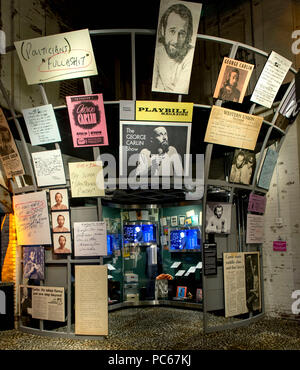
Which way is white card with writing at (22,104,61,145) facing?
toward the camera

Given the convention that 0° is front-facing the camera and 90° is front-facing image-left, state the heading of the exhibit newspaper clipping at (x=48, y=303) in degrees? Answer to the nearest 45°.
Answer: approximately 0°

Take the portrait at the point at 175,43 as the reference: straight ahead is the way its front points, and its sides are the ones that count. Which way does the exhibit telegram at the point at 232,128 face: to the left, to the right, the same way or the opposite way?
the same way

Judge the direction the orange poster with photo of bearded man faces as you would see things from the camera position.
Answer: facing the viewer

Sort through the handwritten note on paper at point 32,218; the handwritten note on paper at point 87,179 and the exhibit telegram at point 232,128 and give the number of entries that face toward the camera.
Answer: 3

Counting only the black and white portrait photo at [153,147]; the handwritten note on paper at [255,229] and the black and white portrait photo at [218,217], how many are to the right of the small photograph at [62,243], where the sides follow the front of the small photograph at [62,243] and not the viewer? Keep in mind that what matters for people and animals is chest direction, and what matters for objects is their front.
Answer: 0

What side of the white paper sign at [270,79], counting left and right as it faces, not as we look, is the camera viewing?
front

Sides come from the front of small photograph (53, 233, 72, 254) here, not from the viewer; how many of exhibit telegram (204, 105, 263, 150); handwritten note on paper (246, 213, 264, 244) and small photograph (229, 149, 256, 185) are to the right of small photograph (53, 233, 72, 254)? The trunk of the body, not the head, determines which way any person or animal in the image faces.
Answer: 0

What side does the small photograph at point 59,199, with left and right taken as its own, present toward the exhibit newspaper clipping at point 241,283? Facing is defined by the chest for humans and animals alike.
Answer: left

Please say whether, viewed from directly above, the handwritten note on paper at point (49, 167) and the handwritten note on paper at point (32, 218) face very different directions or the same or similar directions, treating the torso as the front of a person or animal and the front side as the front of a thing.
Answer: same or similar directions

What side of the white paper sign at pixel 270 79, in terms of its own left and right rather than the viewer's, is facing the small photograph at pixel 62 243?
right

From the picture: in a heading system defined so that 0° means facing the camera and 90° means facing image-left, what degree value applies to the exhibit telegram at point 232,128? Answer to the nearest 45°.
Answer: approximately 0°

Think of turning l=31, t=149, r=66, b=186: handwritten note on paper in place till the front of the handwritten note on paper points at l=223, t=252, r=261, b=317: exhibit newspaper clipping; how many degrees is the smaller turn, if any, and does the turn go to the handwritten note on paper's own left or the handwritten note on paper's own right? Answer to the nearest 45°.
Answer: approximately 90° to the handwritten note on paper's own left
